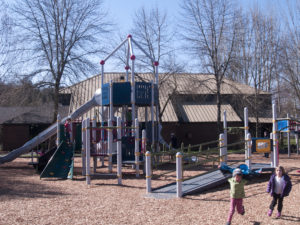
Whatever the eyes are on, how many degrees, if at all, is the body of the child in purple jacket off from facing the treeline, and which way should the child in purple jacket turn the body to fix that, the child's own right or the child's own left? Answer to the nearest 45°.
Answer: approximately 135° to the child's own right

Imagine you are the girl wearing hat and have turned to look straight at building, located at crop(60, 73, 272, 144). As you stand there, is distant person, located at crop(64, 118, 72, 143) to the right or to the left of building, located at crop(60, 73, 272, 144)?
left

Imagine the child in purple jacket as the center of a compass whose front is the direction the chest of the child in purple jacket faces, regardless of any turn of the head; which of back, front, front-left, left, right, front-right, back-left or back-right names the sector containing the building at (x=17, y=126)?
back-right

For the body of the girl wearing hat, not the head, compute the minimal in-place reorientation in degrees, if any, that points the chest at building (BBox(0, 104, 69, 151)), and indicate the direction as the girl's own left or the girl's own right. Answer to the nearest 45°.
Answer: approximately 135° to the girl's own right

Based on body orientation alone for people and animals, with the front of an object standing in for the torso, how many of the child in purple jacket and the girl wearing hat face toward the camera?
2

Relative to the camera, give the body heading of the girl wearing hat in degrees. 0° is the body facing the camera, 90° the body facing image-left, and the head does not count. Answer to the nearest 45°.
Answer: approximately 0°
